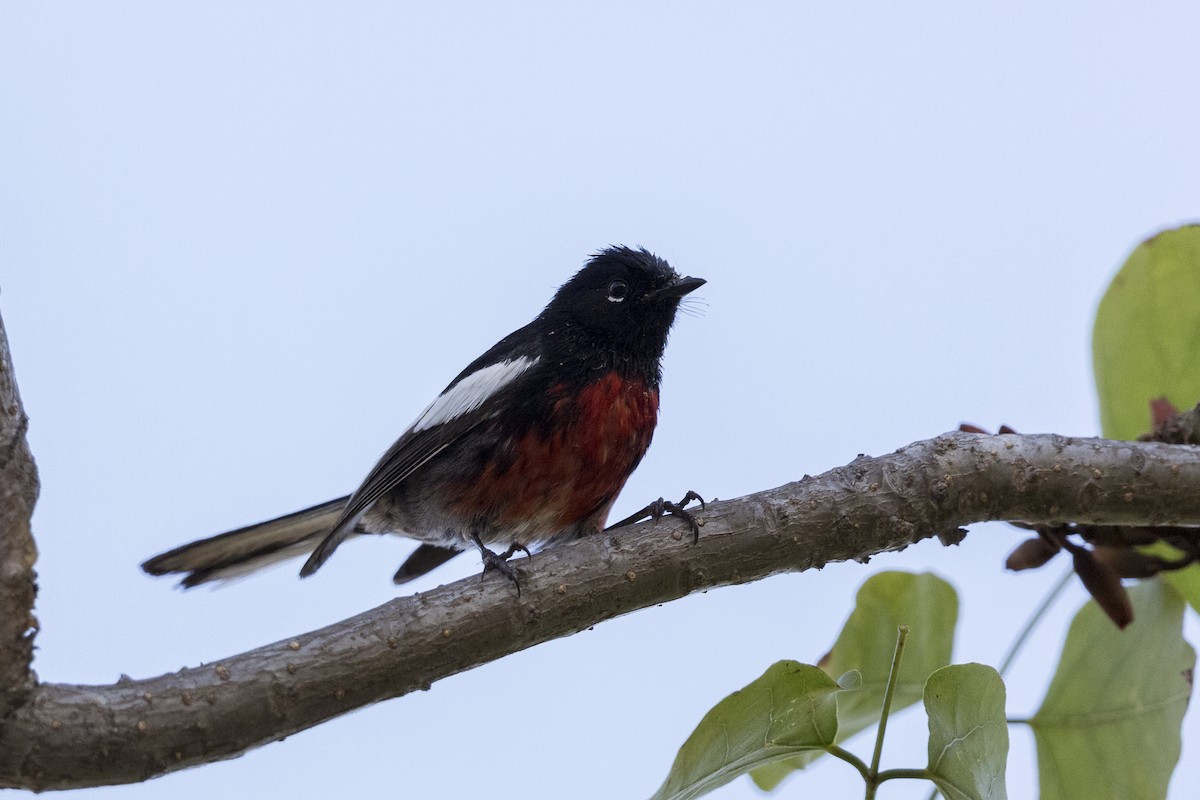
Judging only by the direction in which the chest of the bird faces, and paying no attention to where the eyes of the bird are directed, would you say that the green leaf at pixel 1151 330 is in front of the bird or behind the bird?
in front

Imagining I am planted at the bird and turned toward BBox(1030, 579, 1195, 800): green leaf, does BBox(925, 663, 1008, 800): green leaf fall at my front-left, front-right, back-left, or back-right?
front-right

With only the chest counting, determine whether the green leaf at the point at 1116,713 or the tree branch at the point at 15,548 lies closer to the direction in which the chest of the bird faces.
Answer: the green leaf

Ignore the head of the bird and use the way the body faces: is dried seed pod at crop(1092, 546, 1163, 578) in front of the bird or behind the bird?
in front

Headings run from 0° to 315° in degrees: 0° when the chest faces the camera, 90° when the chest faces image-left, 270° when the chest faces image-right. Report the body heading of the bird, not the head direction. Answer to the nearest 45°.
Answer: approximately 270°
